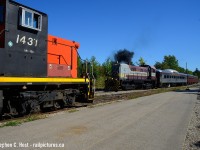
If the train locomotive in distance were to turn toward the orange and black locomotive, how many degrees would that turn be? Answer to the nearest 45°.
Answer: approximately 45° to its left

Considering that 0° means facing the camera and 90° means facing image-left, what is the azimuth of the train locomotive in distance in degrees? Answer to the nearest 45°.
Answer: approximately 45°
